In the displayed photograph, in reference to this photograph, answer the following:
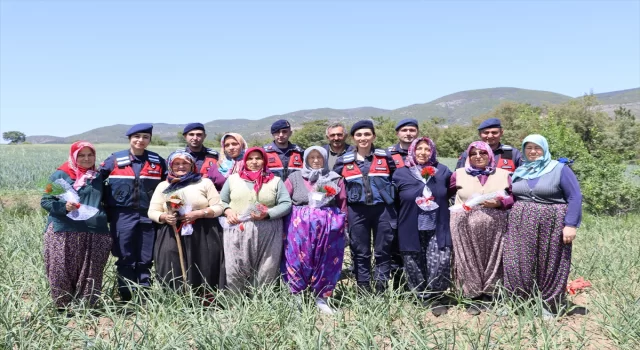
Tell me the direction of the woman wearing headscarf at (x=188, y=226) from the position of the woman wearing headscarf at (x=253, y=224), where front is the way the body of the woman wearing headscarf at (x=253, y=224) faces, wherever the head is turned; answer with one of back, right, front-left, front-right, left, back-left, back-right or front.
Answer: right

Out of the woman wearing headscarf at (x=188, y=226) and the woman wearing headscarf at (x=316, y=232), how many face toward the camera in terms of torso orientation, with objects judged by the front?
2

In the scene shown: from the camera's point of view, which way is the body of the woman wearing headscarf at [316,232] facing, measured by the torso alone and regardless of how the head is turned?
toward the camera

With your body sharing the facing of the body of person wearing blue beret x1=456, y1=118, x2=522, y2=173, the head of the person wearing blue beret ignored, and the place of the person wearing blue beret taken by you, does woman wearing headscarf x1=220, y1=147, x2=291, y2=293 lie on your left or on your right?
on your right

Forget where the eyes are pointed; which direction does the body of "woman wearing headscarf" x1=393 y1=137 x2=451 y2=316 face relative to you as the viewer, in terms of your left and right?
facing the viewer

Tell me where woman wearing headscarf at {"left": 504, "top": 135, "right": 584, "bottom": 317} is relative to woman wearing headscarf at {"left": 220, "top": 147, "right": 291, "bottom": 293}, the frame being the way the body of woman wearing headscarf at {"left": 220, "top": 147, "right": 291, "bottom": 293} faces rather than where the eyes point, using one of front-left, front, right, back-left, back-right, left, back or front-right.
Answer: left

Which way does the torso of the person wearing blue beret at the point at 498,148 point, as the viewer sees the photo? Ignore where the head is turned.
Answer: toward the camera

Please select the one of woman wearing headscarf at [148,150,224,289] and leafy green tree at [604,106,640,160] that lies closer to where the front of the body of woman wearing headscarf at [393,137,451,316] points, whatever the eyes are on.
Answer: the woman wearing headscarf

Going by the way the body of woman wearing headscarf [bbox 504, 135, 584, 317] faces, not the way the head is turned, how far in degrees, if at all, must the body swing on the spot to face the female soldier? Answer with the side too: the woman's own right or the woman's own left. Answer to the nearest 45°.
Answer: approximately 45° to the woman's own right

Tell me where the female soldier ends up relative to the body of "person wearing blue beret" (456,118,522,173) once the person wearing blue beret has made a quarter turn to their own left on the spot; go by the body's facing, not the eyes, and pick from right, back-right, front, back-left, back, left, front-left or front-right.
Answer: back-right
